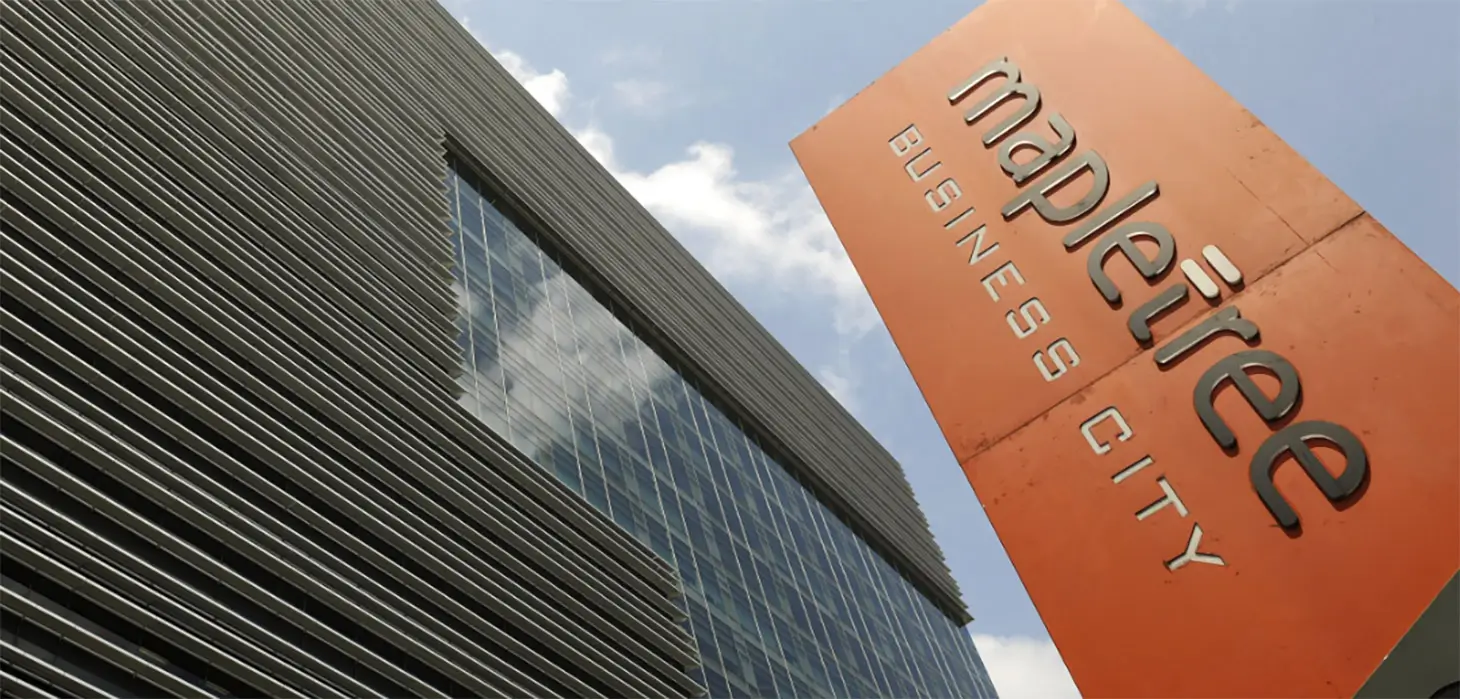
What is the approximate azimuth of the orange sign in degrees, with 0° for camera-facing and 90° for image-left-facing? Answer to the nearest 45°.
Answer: approximately 45°

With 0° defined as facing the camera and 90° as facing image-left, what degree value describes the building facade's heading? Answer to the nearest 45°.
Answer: approximately 315°

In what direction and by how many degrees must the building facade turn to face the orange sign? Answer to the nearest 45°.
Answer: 0° — it already faces it
